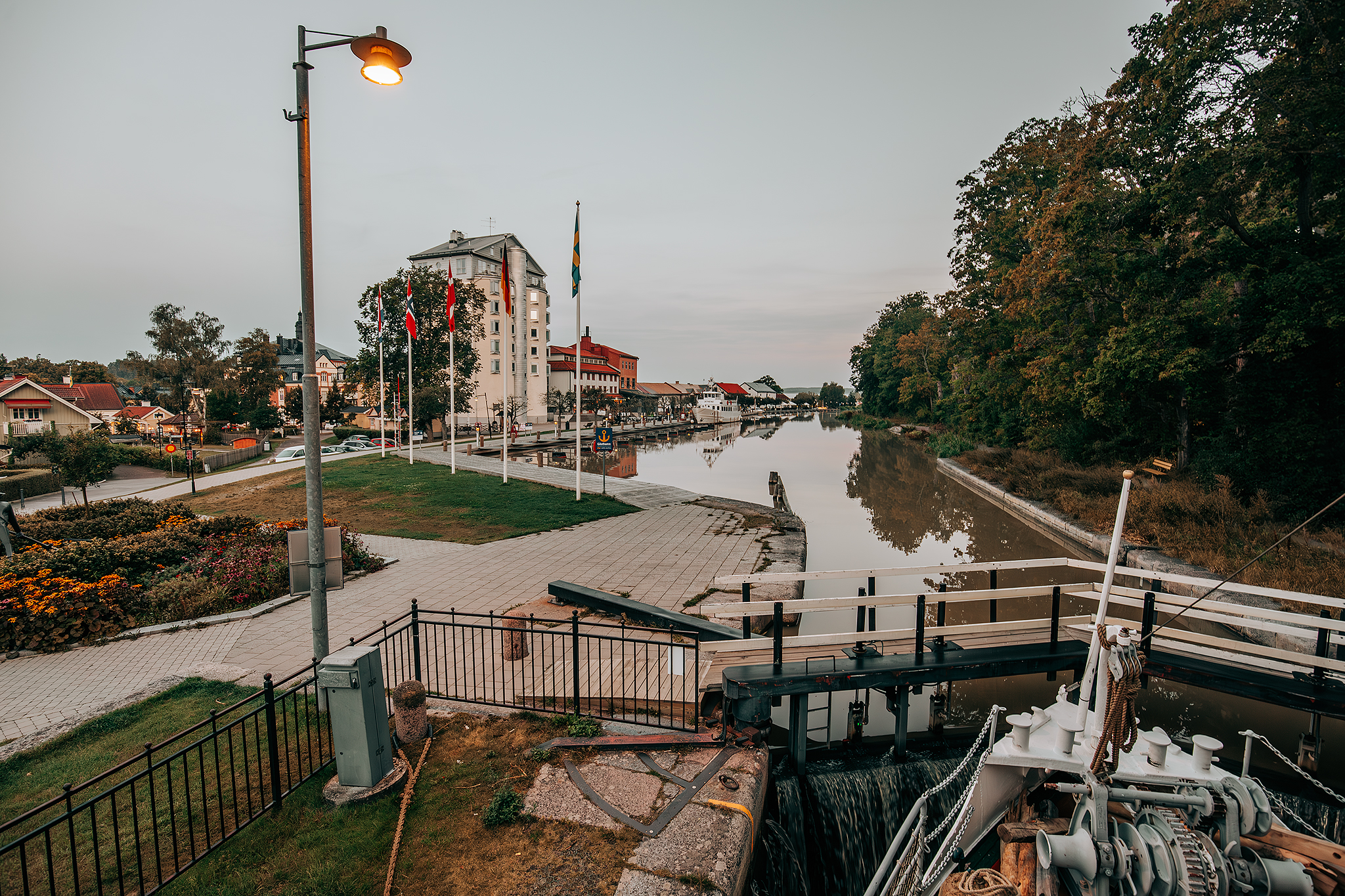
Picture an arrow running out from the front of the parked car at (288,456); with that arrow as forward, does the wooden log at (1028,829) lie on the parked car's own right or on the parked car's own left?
on the parked car's own left

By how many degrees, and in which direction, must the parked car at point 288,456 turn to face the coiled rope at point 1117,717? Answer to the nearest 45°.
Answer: approximately 45° to its left

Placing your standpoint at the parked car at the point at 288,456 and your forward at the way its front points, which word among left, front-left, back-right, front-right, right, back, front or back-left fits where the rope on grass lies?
front-left

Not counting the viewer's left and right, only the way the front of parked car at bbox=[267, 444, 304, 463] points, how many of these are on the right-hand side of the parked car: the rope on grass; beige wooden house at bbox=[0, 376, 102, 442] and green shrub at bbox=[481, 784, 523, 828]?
1

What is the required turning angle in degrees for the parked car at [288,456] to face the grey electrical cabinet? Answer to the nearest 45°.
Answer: approximately 45° to its left

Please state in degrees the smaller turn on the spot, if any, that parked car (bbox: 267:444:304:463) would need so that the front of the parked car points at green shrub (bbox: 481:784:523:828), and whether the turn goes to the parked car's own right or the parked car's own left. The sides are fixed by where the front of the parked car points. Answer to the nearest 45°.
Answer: approximately 45° to the parked car's own left

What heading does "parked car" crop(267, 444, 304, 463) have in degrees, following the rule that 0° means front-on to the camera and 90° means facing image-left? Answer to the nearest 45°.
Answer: approximately 45°

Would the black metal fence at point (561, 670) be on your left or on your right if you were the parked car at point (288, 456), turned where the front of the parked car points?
on your left

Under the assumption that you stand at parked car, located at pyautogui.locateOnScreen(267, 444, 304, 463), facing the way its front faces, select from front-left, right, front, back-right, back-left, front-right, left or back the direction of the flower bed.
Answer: front-left

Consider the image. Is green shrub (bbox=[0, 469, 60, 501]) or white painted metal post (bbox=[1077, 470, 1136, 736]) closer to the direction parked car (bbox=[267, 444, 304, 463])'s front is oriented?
the green shrub
